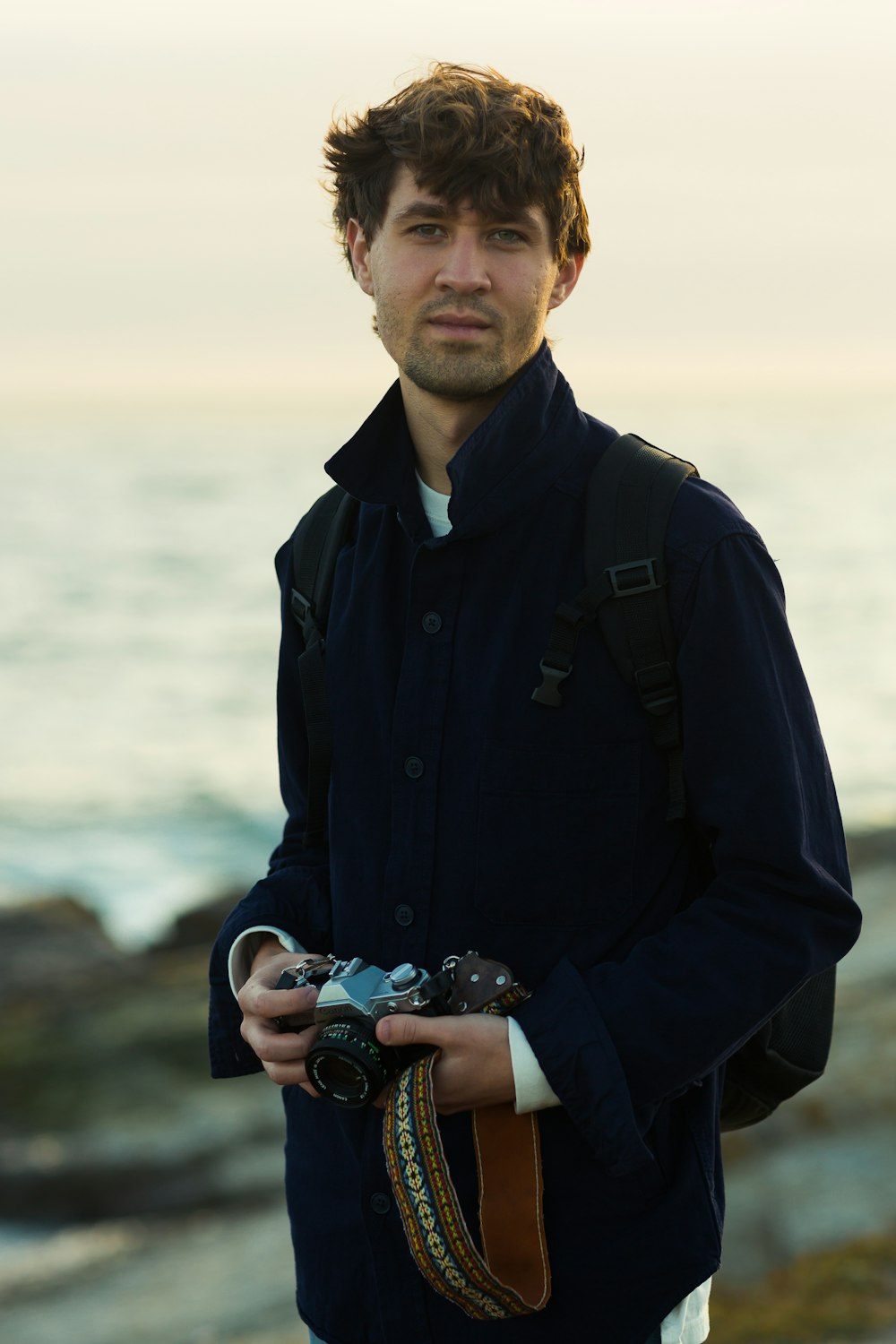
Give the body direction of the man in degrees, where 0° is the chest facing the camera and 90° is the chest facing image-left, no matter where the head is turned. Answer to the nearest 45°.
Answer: approximately 45°

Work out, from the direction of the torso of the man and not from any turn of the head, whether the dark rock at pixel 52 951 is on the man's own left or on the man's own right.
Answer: on the man's own right

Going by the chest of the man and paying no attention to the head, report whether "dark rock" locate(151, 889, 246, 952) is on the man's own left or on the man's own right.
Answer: on the man's own right
